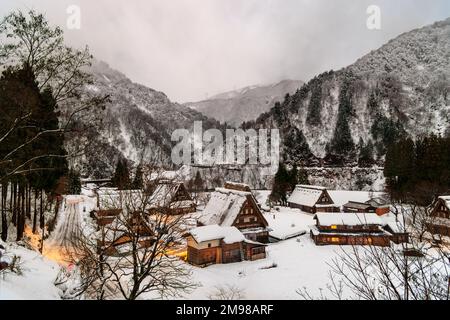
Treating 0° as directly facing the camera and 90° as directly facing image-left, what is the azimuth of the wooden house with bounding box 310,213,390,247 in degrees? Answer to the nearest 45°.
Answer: approximately 0°

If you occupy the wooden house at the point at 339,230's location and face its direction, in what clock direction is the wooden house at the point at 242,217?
the wooden house at the point at 242,217 is roughly at 2 o'clock from the wooden house at the point at 339,230.

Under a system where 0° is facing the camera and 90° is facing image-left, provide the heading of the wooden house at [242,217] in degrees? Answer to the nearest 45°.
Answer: approximately 315°

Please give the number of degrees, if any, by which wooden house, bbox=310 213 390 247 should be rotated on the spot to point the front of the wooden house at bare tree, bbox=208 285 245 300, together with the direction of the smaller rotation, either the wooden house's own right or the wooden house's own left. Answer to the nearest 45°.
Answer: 0° — it already faces it

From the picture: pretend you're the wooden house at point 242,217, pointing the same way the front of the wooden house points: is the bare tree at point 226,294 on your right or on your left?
on your right

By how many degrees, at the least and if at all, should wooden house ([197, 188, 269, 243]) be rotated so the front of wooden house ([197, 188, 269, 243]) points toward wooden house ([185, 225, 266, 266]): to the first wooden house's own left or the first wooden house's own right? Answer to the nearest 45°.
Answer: approximately 45° to the first wooden house's own right
